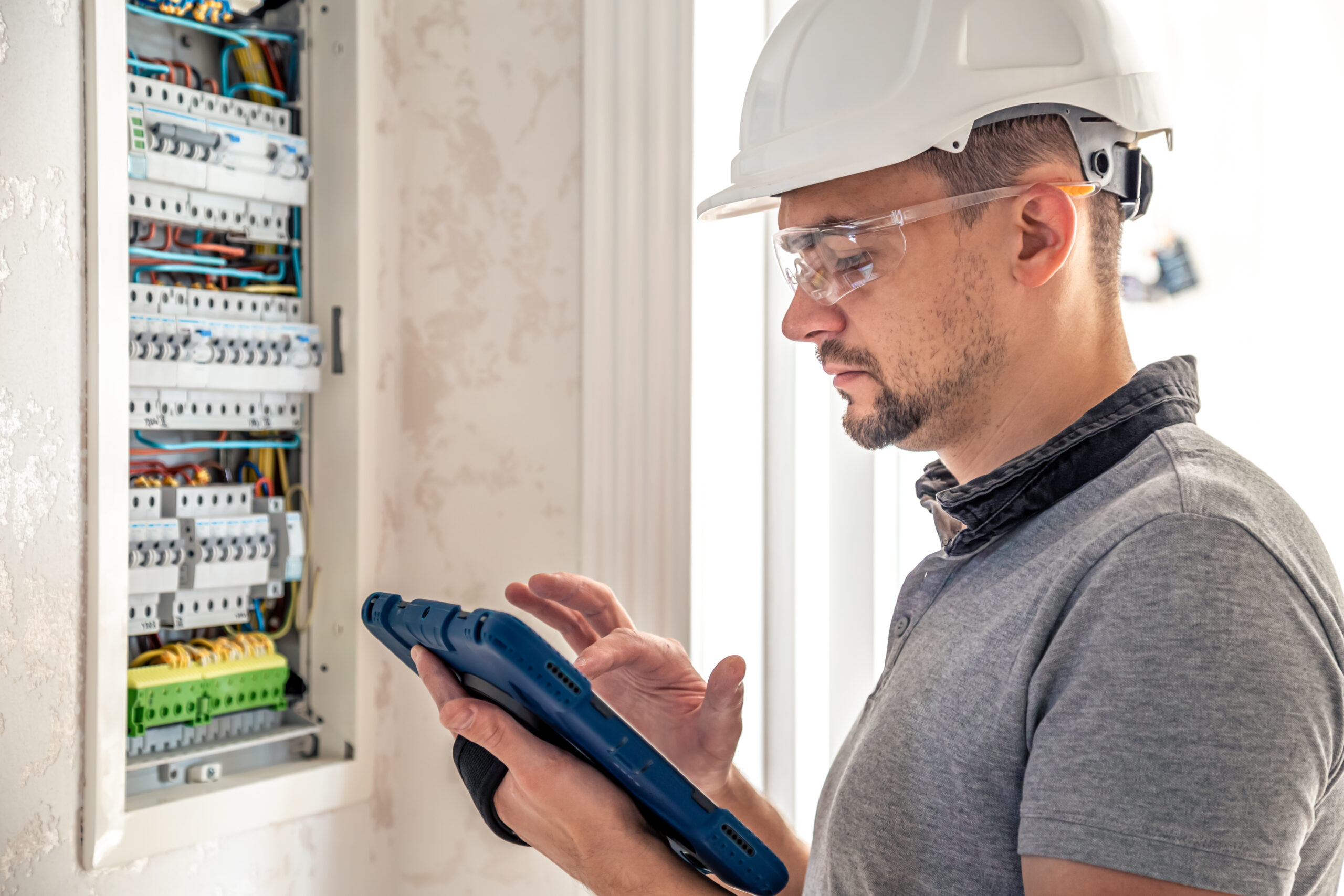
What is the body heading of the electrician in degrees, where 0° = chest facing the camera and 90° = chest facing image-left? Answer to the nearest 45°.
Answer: approximately 90°

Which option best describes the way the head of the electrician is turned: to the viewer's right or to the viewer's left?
to the viewer's left

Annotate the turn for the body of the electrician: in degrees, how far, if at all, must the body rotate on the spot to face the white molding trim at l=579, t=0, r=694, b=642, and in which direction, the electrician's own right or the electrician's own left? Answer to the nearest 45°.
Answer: approximately 45° to the electrician's own right
